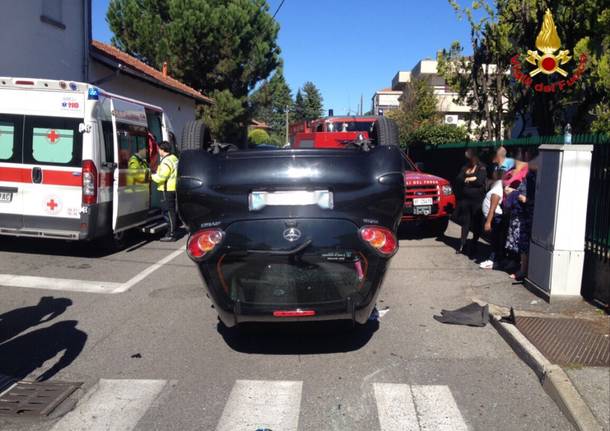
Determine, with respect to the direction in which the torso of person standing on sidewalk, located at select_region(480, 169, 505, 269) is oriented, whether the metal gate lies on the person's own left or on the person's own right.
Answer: on the person's own left

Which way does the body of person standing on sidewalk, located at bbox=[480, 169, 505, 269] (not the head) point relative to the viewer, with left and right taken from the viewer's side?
facing to the left of the viewer

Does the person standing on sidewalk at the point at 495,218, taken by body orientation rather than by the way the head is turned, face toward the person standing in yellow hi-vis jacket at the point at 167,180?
yes

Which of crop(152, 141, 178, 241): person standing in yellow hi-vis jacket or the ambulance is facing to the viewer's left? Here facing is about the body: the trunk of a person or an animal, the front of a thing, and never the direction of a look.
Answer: the person standing in yellow hi-vis jacket

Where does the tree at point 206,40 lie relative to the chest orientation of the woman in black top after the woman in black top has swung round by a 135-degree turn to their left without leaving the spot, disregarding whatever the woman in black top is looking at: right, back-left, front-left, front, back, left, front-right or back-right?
back-left

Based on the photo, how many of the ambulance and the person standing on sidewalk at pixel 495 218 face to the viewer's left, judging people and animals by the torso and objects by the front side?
1

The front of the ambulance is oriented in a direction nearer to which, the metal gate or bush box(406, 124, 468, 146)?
the bush

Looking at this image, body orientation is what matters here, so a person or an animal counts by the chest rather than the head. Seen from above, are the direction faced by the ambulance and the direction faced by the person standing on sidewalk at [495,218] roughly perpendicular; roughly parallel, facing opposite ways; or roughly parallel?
roughly perpendicular

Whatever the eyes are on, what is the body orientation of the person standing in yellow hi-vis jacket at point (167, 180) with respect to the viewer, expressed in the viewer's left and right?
facing to the left of the viewer
